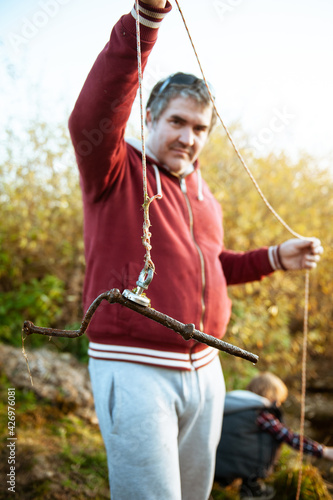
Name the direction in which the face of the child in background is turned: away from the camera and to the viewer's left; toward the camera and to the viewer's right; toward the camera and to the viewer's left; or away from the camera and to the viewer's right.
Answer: away from the camera and to the viewer's right

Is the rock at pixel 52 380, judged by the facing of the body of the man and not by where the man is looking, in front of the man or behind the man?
behind

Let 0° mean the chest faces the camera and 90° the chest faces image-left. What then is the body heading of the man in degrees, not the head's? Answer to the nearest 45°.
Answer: approximately 315°

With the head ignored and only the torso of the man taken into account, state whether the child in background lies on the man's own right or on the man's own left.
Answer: on the man's own left
